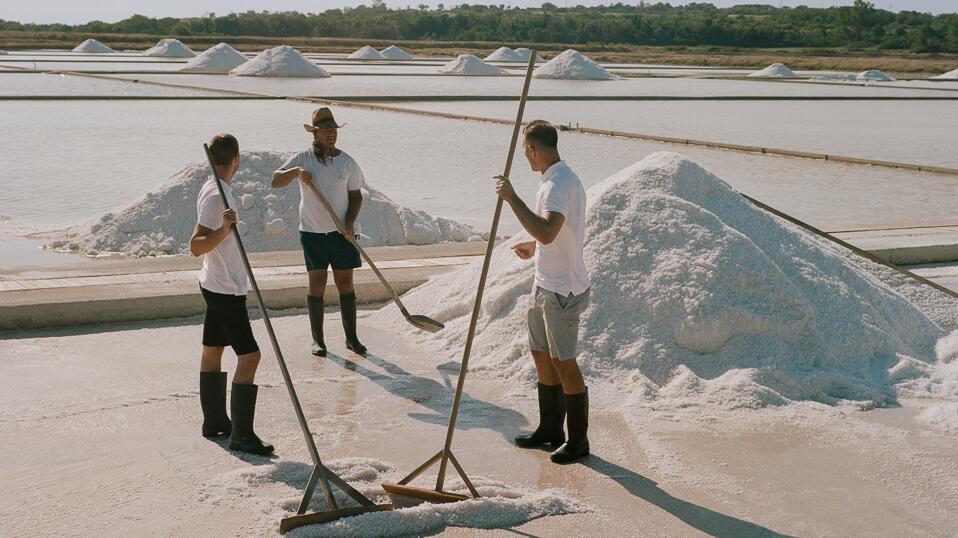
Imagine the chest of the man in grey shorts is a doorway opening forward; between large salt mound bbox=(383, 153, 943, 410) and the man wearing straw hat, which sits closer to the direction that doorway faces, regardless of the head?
the man wearing straw hat

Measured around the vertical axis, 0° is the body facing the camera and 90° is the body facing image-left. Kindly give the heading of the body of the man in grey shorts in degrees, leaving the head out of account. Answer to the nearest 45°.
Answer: approximately 90°

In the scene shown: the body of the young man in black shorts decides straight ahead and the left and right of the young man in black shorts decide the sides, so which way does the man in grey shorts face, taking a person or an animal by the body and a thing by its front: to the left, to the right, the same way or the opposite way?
the opposite way

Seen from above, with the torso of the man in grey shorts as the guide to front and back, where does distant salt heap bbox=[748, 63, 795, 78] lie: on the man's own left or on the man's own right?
on the man's own right

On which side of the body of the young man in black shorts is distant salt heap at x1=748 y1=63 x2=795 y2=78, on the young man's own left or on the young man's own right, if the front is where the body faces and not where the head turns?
on the young man's own left

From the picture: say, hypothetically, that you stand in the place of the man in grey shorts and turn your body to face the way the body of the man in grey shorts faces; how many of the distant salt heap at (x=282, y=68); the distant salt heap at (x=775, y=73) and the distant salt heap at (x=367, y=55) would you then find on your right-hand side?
3

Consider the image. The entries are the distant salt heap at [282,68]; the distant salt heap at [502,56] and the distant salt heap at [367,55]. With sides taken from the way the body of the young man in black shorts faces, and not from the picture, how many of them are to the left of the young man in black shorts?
3

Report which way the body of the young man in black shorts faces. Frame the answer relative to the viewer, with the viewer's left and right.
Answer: facing to the right of the viewer

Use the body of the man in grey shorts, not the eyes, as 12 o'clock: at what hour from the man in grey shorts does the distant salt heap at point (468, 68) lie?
The distant salt heap is roughly at 3 o'clock from the man in grey shorts.

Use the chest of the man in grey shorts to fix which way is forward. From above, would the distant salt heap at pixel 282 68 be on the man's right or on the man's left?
on the man's right

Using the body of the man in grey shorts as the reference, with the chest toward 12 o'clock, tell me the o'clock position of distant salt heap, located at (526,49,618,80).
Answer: The distant salt heap is roughly at 3 o'clock from the man in grey shorts.

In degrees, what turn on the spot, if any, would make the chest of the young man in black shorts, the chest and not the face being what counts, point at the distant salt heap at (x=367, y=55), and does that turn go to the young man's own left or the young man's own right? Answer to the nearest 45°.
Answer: approximately 90° to the young man's own left

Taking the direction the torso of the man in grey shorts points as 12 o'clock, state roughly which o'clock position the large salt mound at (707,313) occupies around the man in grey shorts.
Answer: The large salt mound is roughly at 4 o'clock from the man in grey shorts.

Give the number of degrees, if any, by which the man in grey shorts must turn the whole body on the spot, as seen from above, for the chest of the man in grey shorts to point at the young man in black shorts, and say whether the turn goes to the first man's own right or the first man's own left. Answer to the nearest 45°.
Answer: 0° — they already face them
